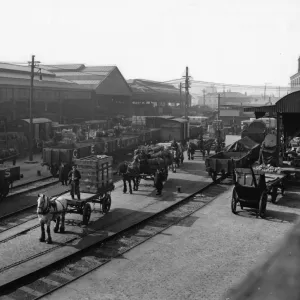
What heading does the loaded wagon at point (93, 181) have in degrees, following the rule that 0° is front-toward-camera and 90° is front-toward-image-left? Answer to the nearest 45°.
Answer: approximately 45°

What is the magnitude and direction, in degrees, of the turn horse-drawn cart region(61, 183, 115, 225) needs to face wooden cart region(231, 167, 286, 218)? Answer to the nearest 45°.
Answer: approximately 135° to its left

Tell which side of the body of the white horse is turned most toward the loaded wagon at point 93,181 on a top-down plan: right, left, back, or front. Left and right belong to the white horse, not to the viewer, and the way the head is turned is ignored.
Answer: back

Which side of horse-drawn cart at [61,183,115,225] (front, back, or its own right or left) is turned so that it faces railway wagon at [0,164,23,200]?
right

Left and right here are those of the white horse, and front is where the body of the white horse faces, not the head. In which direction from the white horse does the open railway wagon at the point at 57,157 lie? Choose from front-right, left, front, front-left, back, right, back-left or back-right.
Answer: back-right
